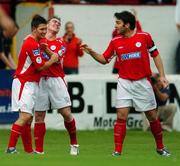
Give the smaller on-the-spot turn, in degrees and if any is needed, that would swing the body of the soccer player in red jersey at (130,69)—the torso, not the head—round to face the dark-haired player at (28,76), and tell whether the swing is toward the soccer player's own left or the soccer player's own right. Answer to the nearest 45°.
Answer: approximately 90° to the soccer player's own right

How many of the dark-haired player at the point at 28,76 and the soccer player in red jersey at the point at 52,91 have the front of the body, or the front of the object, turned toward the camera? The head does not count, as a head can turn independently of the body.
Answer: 1

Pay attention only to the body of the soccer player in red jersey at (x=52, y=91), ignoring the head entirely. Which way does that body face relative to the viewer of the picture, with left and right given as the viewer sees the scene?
facing the viewer

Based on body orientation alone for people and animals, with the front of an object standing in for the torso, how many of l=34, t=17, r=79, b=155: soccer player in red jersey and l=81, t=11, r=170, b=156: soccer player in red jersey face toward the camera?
2

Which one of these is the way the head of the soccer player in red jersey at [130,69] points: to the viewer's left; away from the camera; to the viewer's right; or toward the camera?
to the viewer's left

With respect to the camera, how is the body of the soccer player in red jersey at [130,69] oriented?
toward the camera

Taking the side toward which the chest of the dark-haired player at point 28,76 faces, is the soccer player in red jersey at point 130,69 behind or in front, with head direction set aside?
in front

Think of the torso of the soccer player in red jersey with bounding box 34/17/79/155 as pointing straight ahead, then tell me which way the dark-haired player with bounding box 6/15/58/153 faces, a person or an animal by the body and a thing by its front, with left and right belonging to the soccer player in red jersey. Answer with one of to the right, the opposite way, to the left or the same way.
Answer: to the left

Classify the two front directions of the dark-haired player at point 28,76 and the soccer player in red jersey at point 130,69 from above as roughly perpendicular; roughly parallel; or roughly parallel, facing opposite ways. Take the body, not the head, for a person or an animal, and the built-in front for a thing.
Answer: roughly perpendicular

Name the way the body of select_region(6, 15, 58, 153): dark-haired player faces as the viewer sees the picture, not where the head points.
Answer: to the viewer's right

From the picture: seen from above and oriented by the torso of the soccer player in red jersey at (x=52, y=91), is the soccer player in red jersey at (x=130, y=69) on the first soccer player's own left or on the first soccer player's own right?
on the first soccer player's own left

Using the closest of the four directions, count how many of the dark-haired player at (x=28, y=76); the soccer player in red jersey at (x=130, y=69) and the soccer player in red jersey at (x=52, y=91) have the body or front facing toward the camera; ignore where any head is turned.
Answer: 2
